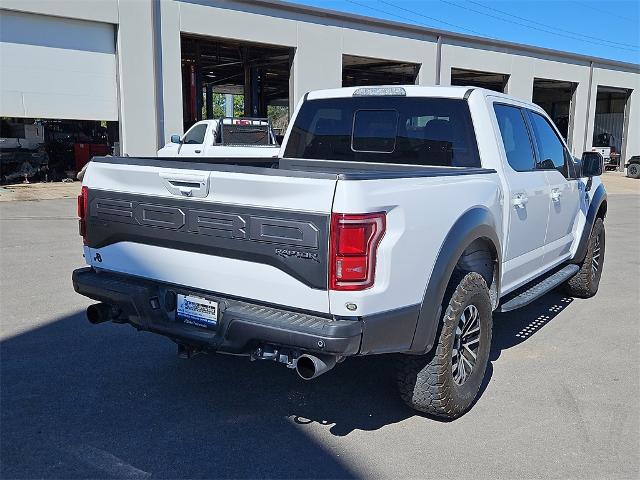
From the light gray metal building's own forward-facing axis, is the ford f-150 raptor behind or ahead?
ahead

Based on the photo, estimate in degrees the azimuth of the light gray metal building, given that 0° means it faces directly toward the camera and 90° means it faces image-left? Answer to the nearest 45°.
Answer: approximately 315°

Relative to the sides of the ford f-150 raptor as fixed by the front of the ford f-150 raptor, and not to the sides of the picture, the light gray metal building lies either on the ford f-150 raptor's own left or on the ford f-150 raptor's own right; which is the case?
on the ford f-150 raptor's own left

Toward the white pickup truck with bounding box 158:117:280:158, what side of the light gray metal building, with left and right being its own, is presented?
front

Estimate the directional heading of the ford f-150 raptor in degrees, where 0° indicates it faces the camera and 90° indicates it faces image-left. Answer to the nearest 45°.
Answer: approximately 225°

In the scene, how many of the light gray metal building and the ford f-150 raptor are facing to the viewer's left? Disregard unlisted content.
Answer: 0
